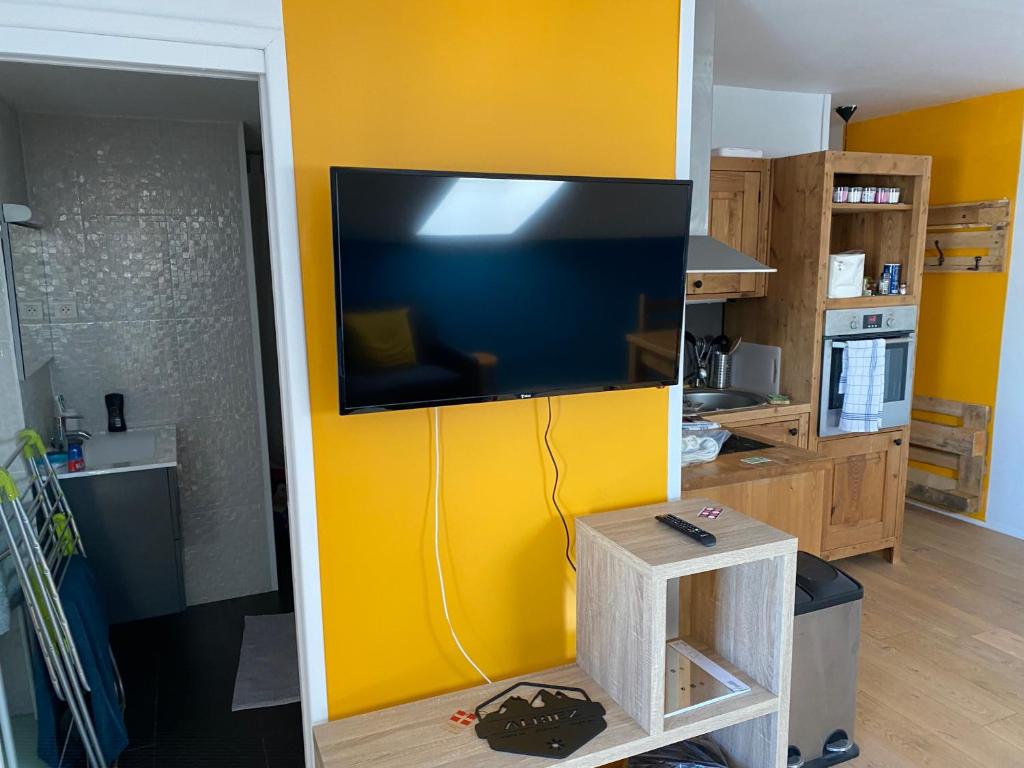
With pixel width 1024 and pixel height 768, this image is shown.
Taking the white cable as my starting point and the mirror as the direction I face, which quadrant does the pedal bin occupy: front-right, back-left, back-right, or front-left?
back-right

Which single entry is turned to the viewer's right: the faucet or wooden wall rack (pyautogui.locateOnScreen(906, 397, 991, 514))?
the faucet

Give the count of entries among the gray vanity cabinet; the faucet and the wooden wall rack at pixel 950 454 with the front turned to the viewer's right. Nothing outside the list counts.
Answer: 2

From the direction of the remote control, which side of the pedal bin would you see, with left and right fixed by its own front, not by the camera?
right

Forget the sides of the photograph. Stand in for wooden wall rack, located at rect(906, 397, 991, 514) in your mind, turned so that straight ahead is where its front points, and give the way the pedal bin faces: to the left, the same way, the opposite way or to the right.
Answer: to the left

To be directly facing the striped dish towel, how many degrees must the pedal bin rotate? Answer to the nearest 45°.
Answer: approximately 135° to its left

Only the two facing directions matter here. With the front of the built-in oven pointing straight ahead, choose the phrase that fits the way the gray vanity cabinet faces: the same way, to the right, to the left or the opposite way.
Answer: to the left

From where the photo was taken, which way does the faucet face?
to the viewer's right

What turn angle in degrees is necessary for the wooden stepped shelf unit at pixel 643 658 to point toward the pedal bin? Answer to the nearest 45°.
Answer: approximately 90° to its left

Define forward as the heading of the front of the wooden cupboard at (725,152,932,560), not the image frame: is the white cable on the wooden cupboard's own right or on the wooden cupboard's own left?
on the wooden cupboard's own right

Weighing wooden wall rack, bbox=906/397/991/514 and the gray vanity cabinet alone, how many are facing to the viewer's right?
1

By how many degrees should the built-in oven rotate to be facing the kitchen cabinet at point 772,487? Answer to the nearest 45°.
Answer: approximately 45° to its right

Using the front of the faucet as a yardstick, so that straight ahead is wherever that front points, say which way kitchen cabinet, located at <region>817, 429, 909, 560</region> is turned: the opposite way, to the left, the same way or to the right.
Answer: to the right

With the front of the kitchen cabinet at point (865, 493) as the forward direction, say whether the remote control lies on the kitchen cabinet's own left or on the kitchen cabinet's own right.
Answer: on the kitchen cabinet's own right

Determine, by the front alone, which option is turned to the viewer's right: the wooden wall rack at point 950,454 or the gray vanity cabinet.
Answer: the gray vanity cabinet
